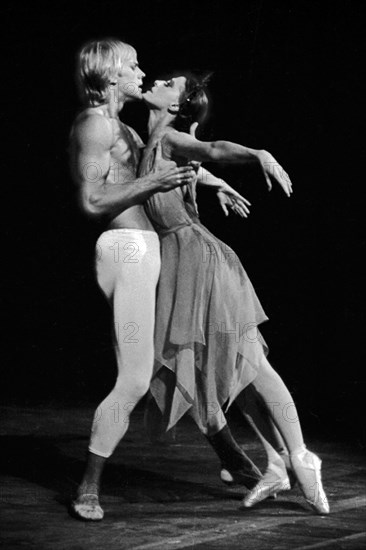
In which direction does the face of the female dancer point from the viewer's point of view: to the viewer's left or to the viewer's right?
to the viewer's left

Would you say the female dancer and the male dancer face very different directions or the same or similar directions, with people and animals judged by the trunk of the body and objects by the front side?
very different directions

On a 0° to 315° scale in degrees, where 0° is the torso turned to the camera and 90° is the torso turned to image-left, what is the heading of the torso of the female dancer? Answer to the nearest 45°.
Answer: approximately 90°

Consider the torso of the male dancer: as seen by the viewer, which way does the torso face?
to the viewer's right

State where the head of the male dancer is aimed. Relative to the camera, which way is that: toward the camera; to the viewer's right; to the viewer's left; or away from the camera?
to the viewer's right

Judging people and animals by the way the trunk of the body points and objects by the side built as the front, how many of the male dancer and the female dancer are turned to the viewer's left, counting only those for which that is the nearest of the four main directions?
1
